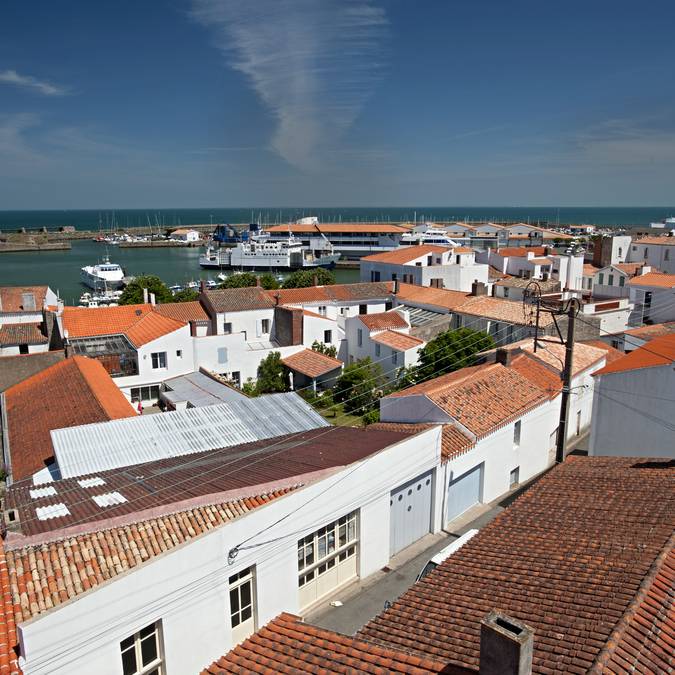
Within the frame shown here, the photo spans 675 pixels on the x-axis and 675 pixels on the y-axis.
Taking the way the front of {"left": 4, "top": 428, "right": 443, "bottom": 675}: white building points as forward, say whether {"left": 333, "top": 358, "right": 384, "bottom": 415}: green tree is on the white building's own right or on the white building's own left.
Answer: on the white building's own left

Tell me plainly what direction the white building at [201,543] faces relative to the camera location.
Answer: facing the viewer and to the right of the viewer

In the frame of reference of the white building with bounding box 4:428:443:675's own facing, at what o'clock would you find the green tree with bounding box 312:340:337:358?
The green tree is roughly at 8 o'clock from the white building.

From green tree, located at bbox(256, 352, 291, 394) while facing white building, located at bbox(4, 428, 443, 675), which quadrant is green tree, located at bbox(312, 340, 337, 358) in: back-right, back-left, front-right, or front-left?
back-left

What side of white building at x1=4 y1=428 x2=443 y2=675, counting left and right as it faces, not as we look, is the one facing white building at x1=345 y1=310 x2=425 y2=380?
left

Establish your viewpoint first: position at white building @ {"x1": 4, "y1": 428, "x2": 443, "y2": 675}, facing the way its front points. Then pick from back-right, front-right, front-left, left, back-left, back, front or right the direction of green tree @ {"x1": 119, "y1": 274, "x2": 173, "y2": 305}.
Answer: back-left

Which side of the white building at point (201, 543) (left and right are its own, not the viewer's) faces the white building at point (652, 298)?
left

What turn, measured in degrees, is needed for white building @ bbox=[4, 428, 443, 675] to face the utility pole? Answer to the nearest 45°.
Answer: approximately 45° to its left

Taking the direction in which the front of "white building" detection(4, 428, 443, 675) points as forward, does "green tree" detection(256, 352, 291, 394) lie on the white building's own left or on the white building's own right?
on the white building's own left

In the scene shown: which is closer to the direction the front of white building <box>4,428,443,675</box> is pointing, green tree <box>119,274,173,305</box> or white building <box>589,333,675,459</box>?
the white building
